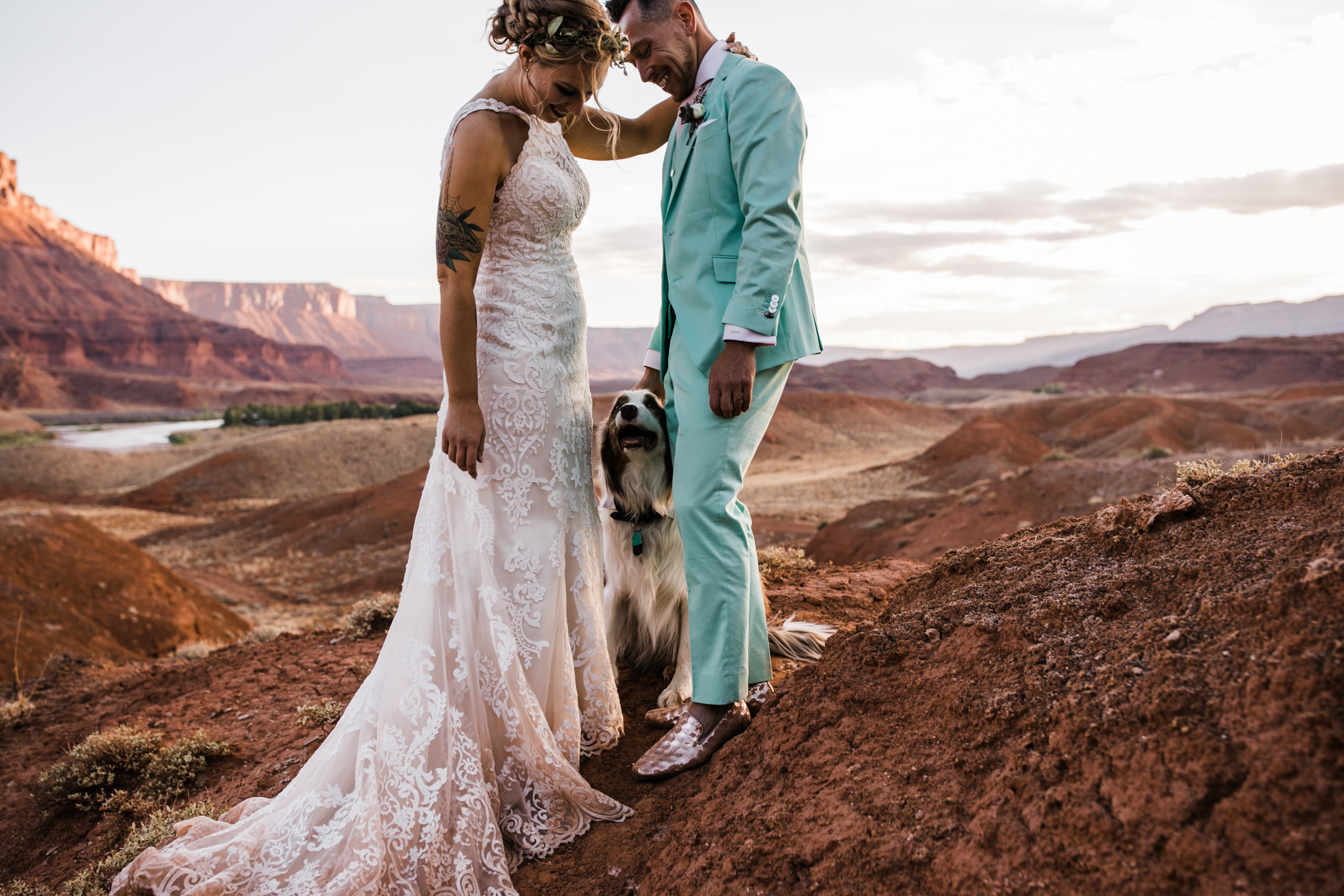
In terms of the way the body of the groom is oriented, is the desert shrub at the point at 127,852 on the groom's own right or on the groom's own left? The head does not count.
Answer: on the groom's own right

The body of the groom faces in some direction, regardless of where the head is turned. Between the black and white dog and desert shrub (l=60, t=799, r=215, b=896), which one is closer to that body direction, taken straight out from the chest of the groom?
the desert shrub

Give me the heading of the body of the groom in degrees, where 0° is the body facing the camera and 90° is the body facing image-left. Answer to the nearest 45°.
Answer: approximately 45°

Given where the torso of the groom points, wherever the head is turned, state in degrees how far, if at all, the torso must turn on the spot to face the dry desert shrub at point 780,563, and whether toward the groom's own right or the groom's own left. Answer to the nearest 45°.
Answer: approximately 135° to the groom's own right

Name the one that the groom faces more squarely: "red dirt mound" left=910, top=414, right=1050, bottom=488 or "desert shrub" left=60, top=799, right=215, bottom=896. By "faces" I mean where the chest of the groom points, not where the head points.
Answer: the desert shrub

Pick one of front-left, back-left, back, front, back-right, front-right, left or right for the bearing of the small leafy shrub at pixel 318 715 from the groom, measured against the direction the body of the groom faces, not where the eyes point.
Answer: right

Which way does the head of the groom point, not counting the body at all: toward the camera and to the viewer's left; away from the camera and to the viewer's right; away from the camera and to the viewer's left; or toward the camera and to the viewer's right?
toward the camera and to the viewer's left

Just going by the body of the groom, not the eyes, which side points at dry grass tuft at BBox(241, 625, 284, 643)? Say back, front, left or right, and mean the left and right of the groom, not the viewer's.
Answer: right

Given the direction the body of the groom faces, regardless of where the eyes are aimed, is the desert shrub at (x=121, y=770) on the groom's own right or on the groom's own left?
on the groom's own right

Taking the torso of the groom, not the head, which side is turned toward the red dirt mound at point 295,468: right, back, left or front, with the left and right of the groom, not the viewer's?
right
